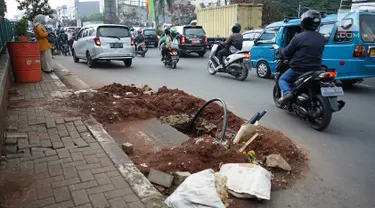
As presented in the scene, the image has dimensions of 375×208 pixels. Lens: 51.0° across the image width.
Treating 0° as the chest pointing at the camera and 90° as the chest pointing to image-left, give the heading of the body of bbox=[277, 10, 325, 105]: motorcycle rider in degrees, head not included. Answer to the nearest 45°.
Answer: approximately 135°

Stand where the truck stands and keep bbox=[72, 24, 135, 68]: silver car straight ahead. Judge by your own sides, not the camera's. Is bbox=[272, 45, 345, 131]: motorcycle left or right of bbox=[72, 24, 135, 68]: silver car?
left

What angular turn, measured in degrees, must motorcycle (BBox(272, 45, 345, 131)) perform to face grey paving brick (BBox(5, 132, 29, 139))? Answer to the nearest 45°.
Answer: approximately 90° to its left

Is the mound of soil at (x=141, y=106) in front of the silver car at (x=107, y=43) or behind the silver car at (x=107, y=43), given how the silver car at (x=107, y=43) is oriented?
behind

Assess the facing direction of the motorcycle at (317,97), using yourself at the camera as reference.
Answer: facing away from the viewer and to the left of the viewer

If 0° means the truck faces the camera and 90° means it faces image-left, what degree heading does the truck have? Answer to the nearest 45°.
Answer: approximately 135°

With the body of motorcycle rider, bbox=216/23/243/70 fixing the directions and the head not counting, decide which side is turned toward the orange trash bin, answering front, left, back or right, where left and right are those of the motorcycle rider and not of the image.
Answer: left

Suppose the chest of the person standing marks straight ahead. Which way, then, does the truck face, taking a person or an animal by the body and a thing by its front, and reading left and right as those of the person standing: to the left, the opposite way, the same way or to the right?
to the left

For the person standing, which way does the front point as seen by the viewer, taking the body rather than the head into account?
to the viewer's right
